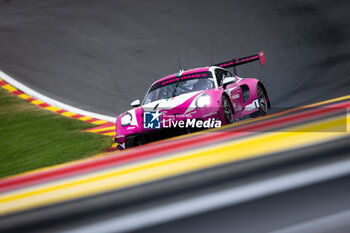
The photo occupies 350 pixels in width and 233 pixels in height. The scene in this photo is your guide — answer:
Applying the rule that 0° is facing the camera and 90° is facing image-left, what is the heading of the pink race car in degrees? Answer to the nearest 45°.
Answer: approximately 45°
